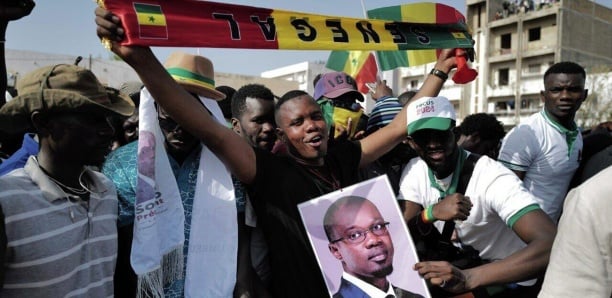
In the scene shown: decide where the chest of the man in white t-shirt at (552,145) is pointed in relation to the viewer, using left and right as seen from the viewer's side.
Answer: facing the viewer and to the right of the viewer

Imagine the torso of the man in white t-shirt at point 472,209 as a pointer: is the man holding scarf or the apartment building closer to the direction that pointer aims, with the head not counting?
the man holding scarf

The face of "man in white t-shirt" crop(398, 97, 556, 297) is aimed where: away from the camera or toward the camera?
toward the camera

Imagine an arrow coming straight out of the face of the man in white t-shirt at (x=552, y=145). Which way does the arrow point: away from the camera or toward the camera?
toward the camera

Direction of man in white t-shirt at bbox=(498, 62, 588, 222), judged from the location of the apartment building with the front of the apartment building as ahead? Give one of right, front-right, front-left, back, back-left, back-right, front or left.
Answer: front-left

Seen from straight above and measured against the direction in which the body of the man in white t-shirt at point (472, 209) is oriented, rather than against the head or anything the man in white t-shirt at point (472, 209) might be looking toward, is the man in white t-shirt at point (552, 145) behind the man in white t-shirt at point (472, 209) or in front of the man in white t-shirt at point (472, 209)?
behind

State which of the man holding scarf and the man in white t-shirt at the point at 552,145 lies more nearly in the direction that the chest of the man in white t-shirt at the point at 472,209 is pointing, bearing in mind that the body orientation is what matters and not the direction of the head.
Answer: the man holding scarf

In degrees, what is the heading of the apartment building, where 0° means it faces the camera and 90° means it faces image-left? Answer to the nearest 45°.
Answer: approximately 45°

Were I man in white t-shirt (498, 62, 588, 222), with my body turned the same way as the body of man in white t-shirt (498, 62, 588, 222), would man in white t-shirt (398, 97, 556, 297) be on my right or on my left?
on my right

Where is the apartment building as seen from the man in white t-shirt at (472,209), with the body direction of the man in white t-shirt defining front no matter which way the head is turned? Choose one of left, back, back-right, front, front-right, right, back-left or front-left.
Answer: back-right

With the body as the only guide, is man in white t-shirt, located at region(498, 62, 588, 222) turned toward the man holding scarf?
no

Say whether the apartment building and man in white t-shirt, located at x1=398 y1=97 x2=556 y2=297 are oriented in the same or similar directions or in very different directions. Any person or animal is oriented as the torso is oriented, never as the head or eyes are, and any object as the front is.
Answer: same or similar directions

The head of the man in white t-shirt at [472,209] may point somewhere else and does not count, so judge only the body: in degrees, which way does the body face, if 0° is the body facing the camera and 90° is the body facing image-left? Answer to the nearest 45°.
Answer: approximately 45°

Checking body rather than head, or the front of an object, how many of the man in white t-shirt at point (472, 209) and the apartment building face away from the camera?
0

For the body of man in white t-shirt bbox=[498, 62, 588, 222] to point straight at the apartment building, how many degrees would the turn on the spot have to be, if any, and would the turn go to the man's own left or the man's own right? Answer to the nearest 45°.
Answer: approximately 135° to the man's own left
